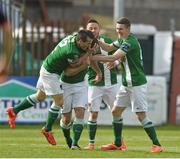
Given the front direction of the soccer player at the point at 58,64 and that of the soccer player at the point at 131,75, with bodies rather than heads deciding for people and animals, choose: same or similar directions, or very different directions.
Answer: very different directions

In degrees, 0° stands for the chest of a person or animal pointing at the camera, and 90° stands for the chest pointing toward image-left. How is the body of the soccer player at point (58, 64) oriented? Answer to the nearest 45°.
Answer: approximately 270°

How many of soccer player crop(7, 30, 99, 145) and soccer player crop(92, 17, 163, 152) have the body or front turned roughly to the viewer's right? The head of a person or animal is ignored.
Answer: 1

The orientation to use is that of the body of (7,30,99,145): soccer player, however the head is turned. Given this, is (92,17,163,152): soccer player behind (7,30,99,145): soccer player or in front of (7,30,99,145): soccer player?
in front
